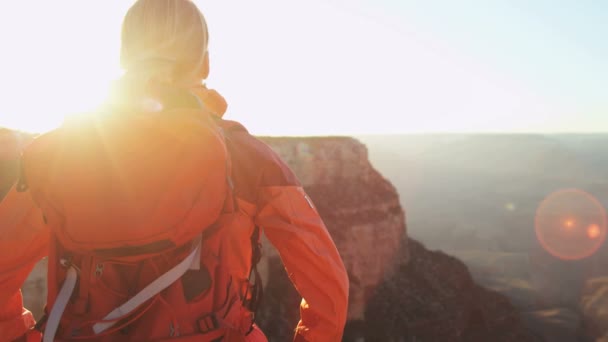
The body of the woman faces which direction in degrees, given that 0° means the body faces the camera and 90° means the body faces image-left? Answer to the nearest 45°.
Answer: approximately 180°
